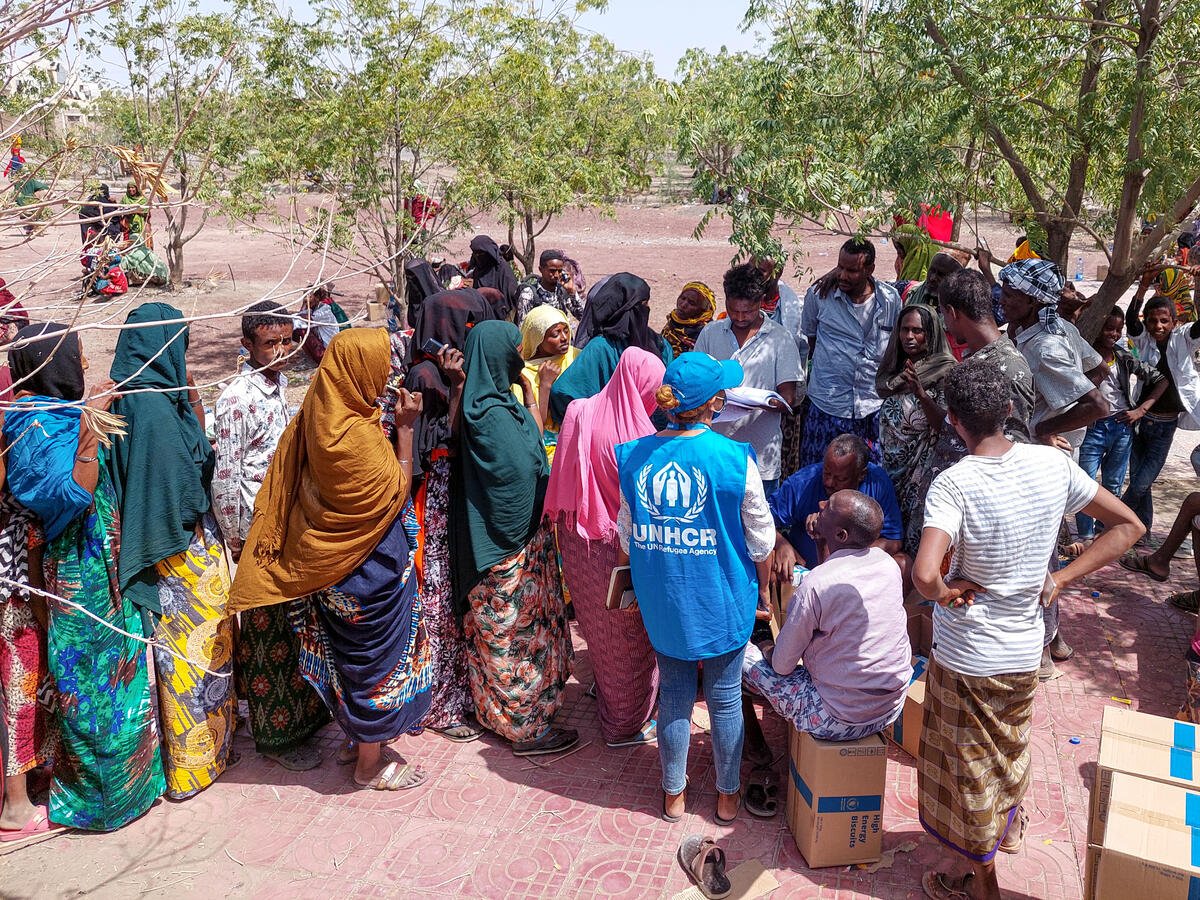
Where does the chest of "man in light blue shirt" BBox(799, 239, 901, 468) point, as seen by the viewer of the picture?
toward the camera

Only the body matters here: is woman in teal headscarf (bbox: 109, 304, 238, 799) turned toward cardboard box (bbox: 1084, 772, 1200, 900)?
no

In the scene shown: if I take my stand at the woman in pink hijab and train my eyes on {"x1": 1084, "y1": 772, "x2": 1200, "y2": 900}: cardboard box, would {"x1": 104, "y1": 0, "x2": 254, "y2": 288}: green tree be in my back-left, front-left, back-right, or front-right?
back-left

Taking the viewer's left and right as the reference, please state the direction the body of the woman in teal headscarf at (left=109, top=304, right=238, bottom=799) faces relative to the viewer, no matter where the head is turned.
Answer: facing away from the viewer and to the right of the viewer

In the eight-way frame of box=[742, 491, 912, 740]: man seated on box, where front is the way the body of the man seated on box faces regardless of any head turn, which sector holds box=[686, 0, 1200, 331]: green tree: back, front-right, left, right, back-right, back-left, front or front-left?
front-right

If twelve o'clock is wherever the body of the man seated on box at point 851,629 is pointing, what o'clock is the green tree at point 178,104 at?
The green tree is roughly at 12 o'clock from the man seated on box.

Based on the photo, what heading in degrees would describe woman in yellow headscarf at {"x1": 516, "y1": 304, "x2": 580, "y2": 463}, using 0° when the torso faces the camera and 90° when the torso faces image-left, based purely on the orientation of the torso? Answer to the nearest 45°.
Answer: approximately 315°

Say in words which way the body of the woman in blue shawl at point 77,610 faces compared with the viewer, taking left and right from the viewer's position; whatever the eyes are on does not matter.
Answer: facing away from the viewer and to the right of the viewer

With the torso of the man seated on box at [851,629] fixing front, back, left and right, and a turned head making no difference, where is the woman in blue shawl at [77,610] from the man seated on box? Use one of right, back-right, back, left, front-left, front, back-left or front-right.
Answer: front-left

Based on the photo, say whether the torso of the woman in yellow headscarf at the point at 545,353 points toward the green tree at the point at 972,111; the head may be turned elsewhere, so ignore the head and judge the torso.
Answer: no

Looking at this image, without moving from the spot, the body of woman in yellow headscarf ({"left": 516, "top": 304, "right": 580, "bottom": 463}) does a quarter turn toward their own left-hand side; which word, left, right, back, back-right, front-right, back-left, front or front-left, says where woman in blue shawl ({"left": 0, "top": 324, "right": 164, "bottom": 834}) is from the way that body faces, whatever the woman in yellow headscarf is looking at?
back

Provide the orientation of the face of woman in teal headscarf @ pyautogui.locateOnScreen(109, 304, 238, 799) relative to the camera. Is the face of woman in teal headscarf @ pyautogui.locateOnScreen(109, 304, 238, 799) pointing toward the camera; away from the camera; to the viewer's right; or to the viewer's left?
away from the camera

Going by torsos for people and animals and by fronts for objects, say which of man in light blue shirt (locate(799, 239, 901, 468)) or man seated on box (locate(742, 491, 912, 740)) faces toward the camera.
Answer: the man in light blue shirt

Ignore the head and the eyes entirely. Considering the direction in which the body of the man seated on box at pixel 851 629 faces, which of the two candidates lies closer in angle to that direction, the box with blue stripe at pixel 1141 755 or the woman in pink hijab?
the woman in pink hijab

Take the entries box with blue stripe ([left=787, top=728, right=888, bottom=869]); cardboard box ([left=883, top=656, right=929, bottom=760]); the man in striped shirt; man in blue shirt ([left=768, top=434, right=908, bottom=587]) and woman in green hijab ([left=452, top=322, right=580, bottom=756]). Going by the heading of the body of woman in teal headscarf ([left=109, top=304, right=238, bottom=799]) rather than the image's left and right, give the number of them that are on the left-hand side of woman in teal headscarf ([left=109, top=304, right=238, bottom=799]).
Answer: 0

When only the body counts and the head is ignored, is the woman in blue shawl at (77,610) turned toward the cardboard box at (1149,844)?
no

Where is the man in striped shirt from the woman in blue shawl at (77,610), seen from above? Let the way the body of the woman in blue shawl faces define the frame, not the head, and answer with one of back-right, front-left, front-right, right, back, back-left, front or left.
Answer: right

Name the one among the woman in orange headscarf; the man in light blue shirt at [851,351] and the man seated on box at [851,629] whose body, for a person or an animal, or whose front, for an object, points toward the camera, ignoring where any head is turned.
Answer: the man in light blue shirt
